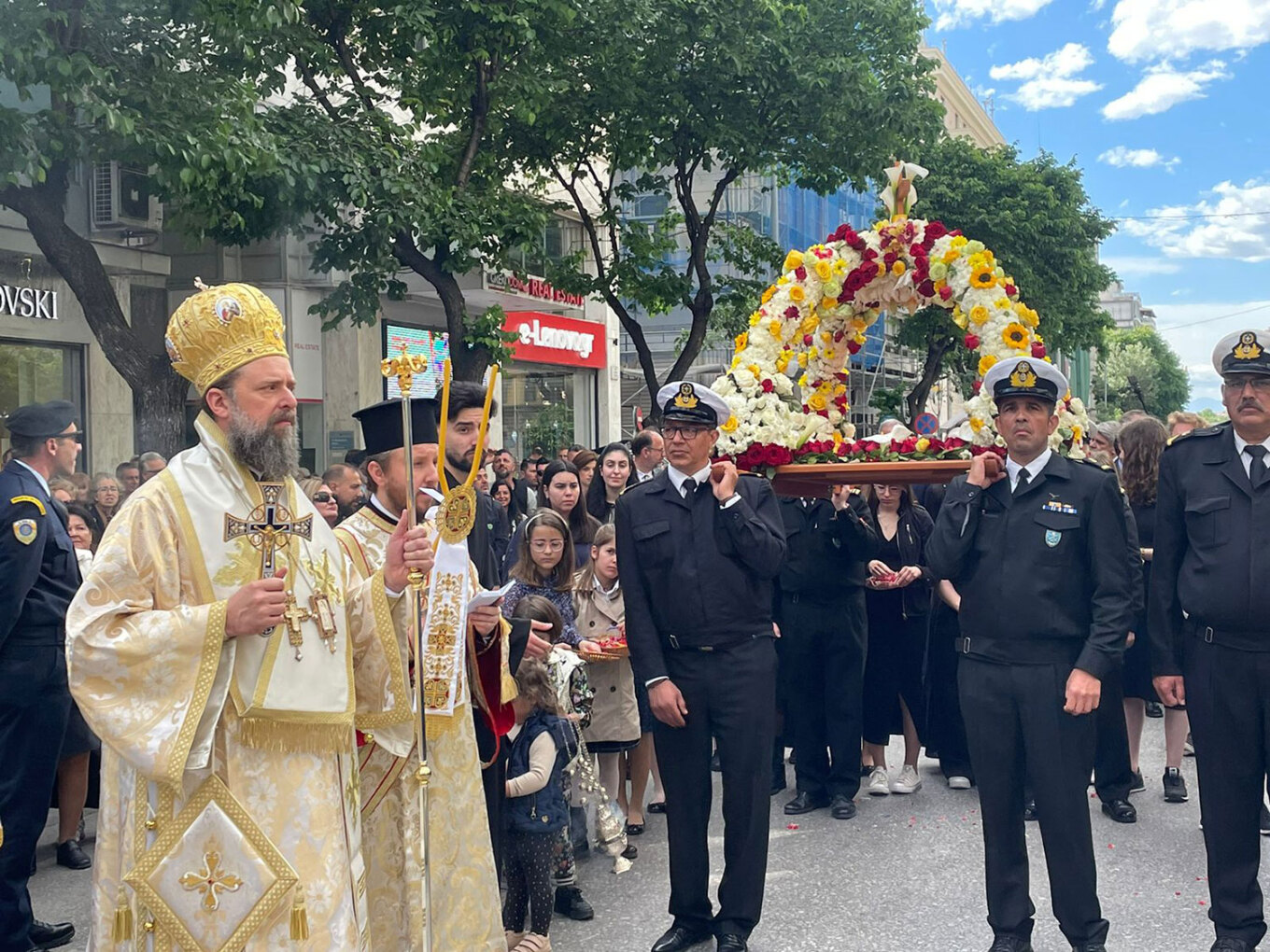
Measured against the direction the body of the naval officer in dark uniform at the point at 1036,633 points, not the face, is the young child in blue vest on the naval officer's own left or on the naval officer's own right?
on the naval officer's own right

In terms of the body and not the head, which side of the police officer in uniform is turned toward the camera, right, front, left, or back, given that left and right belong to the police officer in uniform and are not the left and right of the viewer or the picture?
right

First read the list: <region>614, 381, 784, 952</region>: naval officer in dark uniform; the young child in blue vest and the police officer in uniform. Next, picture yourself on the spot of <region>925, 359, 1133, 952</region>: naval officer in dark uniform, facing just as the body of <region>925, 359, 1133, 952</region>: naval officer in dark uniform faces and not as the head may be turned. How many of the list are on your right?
3

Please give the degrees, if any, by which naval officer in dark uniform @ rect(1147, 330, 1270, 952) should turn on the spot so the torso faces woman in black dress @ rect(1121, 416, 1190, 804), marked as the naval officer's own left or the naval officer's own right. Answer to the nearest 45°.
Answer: approximately 180°

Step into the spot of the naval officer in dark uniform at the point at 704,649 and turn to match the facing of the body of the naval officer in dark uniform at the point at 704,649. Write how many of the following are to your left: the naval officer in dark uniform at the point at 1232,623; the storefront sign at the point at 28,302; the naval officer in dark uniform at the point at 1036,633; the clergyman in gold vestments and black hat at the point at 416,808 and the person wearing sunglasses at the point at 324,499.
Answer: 2

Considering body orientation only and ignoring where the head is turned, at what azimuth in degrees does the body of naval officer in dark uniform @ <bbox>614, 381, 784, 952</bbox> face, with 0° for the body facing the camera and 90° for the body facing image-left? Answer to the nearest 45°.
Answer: approximately 0°

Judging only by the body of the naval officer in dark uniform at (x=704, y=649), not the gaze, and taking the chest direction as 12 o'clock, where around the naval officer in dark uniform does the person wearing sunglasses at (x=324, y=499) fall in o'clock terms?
The person wearing sunglasses is roughly at 5 o'clock from the naval officer in dark uniform.

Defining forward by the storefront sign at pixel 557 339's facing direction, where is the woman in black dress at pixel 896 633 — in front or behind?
in front

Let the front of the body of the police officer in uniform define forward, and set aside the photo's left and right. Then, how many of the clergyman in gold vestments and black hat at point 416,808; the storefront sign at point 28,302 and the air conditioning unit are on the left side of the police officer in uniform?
2

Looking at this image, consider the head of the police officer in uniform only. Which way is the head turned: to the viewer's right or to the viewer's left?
to the viewer's right

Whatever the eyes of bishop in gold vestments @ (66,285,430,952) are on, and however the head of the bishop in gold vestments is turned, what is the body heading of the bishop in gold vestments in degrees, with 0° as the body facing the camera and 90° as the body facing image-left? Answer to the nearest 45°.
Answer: approximately 315°
